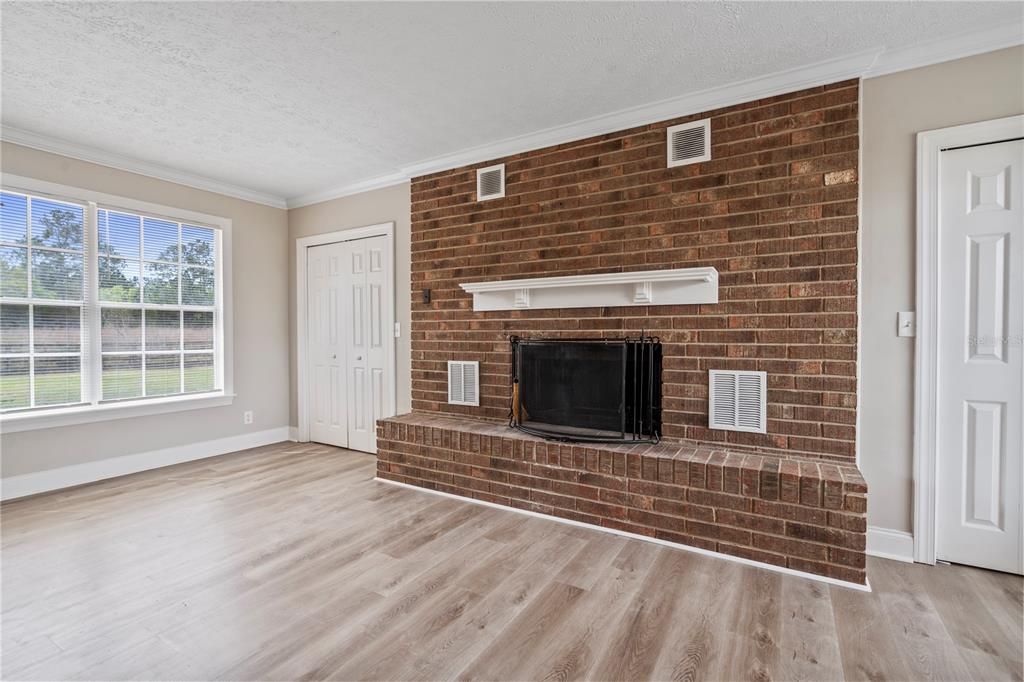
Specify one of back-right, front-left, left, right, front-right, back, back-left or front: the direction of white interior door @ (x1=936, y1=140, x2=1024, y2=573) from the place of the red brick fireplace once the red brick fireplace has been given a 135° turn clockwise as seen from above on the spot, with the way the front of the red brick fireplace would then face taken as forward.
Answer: right

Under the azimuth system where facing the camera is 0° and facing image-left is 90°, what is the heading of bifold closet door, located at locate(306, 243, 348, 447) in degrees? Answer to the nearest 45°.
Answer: approximately 45°

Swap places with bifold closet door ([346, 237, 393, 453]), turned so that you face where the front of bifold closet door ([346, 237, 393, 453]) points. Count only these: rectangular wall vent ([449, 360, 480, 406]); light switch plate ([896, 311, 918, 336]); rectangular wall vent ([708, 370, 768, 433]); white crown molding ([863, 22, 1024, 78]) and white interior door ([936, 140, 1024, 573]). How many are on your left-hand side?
5

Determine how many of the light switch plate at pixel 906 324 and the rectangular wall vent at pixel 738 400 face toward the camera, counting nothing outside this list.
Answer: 2

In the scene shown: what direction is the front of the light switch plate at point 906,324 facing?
toward the camera

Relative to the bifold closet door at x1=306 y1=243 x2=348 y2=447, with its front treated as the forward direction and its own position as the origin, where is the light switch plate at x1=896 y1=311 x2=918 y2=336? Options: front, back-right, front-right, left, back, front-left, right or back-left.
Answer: left

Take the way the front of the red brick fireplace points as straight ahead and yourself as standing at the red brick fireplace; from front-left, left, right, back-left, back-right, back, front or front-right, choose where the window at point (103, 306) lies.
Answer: front-right

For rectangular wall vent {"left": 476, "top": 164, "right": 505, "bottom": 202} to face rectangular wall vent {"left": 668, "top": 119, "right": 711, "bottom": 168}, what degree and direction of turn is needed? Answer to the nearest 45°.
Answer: approximately 90° to its left

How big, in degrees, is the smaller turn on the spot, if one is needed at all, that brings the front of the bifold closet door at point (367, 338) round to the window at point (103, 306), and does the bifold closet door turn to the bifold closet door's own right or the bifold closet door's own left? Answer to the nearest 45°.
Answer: approximately 45° to the bifold closet door's own right

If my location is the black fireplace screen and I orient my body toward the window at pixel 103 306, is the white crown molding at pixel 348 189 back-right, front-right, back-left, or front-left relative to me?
front-right

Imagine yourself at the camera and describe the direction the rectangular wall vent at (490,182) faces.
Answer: facing the viewer and to the left of the viewer

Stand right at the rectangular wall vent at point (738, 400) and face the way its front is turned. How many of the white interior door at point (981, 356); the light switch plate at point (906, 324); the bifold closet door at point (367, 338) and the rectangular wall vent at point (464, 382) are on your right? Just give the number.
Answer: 2

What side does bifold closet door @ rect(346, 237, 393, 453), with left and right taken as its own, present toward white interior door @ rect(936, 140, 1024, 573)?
left
